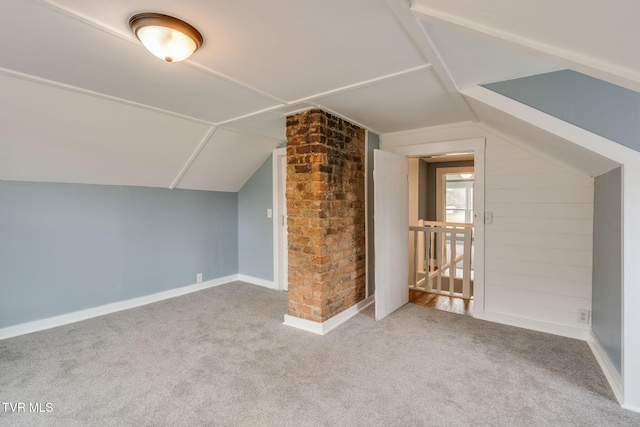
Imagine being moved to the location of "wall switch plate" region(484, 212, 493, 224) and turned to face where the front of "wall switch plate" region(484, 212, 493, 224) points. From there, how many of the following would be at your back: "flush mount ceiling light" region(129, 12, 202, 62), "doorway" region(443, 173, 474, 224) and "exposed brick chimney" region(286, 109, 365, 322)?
1

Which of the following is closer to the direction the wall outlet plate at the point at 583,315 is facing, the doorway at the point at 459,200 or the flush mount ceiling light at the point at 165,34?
the flush mount ceiling light

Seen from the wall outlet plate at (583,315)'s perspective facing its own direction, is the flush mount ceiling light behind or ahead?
ahead

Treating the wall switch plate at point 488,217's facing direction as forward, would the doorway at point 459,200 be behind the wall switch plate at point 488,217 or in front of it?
behind

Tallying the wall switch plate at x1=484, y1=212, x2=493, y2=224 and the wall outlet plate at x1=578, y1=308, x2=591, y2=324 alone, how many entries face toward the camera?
2

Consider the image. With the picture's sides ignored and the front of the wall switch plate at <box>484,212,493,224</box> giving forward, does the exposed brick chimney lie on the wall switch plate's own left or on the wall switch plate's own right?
on the wall switch plate's own right

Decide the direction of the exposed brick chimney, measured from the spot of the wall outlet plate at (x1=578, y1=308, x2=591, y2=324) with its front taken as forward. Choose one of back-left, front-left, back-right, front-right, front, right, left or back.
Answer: front-right

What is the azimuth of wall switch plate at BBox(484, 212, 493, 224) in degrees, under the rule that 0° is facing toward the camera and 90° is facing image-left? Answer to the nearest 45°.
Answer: approximately 0°

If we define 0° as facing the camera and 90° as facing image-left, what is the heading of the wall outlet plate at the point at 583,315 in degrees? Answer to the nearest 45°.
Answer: approximately 0°
